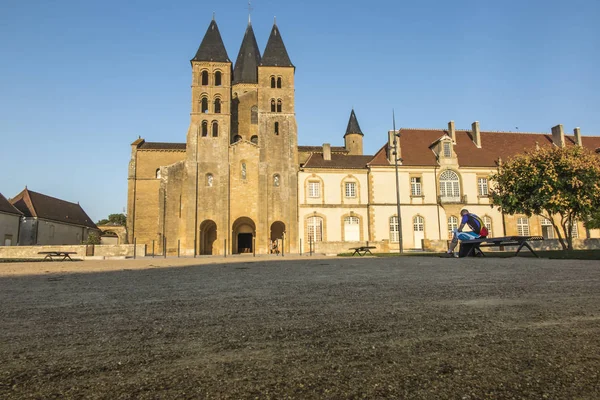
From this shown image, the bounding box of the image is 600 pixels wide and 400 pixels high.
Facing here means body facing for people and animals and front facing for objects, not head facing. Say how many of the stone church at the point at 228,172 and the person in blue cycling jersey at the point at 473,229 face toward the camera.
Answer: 1

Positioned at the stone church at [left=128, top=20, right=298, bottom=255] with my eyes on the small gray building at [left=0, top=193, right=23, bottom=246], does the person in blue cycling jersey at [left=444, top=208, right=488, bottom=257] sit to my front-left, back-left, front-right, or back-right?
back-left

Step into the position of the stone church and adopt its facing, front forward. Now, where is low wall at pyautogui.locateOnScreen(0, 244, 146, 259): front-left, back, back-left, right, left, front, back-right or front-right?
front-right

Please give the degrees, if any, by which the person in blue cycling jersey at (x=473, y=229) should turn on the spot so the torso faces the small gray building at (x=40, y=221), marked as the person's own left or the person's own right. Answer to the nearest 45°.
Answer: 0° — they already face it

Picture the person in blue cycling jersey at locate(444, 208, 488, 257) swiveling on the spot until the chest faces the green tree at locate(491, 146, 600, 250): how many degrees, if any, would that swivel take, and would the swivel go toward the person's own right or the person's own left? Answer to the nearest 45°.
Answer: approximately 135° to the person's own right

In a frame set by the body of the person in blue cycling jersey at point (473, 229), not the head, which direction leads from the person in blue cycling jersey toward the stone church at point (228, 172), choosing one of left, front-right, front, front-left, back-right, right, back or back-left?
front-right

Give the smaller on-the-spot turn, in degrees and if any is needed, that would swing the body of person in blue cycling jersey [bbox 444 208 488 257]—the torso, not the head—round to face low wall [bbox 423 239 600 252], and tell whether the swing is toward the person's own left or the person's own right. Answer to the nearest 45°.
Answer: approximately 90° to the person's own right

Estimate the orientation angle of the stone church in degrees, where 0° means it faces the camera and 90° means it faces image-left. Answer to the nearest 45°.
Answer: approximately 0°

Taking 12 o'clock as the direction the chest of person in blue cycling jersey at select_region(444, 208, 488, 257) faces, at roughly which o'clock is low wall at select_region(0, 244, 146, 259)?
The low wall is roughly at 12 o'clock from the person in blue cycling jersey.

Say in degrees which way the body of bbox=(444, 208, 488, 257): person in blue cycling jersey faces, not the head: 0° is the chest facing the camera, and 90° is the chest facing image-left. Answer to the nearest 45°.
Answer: approximately 90°

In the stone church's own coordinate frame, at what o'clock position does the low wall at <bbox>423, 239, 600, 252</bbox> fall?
The low wall is roughly at 10 o'clock from the stone church.

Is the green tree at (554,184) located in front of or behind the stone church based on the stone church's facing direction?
in front
